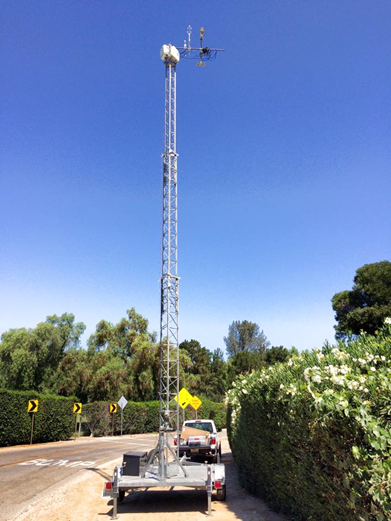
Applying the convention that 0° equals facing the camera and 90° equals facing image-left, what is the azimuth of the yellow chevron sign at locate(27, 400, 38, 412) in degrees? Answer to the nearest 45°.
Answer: approximately 0°

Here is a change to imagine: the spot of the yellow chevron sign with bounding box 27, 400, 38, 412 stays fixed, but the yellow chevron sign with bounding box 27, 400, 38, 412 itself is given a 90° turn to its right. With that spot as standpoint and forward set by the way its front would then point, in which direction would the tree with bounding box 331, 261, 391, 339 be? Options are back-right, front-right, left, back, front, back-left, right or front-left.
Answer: back

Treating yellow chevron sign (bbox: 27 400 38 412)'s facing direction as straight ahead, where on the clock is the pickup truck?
The pickup truck is roughly at 11 o'clock from the yellow chevron sign.

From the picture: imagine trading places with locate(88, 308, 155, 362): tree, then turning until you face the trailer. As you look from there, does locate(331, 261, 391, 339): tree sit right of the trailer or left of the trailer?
left

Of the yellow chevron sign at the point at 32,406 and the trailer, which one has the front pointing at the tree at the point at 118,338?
the trailer

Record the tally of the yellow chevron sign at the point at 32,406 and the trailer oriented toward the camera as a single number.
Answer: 1

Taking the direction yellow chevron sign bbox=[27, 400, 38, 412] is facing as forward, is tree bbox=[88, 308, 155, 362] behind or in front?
behind

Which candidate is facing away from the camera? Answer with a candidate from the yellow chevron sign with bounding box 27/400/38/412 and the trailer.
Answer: the trailer

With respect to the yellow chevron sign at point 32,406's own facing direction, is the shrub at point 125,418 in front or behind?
behind

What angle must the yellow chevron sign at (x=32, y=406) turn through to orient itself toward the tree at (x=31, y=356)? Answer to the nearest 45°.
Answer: approximately 180°
